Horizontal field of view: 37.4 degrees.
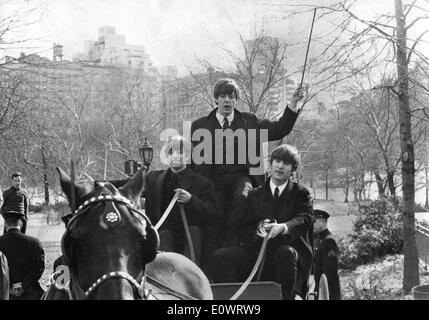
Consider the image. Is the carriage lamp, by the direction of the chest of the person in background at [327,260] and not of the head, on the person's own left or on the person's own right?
on the person's own right

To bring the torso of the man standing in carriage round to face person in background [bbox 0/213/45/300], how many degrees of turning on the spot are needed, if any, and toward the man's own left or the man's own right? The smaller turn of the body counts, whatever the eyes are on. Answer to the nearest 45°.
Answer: approximately 90° to the man's own right

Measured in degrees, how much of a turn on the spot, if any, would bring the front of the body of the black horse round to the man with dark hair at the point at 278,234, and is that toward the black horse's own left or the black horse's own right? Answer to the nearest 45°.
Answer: approximately 180°

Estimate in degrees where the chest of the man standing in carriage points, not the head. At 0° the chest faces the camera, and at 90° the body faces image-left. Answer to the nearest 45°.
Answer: approximately 0°

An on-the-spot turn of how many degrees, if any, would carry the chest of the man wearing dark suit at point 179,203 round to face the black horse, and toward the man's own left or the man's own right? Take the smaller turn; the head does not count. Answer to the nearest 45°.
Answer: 0° — they already face it

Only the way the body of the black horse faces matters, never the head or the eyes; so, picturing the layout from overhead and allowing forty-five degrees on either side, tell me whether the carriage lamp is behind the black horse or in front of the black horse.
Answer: behind

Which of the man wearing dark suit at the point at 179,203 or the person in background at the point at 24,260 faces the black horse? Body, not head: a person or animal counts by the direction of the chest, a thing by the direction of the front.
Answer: the man wearing dark suit
